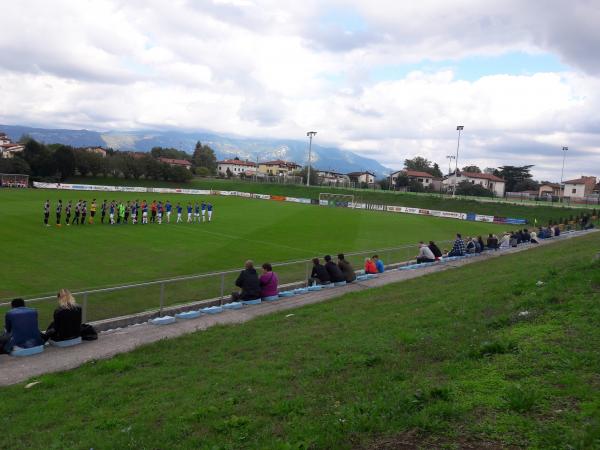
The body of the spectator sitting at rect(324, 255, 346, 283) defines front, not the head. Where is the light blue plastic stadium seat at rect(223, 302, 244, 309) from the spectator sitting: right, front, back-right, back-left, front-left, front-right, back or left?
left

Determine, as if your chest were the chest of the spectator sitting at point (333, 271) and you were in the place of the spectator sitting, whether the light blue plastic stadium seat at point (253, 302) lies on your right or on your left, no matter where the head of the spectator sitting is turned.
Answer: on your left

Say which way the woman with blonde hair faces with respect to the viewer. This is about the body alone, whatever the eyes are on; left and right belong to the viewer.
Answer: facing away from the viewer and to the left of the viewer

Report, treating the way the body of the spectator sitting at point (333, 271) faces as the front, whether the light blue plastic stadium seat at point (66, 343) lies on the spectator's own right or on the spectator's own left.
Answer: on the spectator's own left

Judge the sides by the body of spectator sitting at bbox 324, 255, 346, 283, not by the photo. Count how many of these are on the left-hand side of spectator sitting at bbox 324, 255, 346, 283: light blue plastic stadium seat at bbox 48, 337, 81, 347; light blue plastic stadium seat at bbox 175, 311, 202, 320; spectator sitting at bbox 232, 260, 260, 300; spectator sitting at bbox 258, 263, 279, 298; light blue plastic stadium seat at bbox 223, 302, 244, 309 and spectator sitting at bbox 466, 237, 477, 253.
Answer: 5

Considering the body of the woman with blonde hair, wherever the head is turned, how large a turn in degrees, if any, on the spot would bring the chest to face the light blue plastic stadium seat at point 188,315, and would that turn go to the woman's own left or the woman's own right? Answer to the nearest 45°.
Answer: approximately 90° to the woman's own right

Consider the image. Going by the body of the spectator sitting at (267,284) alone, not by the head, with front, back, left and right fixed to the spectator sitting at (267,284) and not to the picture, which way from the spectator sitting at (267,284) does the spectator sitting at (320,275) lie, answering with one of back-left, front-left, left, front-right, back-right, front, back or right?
right

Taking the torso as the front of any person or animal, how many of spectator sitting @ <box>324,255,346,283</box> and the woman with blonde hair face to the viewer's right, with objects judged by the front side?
0

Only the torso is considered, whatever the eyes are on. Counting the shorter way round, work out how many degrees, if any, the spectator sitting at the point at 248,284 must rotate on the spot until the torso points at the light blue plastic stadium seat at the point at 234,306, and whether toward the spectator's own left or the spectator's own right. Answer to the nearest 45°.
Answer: approximately 90° to the spectator's own left

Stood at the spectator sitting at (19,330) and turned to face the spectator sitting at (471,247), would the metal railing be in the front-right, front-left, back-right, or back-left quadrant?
front-left

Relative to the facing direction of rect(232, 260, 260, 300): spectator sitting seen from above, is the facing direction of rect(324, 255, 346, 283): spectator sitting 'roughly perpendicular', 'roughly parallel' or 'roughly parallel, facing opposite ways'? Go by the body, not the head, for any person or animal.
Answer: roughly parallel

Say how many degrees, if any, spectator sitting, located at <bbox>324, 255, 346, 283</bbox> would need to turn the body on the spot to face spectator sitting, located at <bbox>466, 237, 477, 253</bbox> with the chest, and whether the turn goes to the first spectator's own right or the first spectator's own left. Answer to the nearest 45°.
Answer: approximately 90° to the first spectator's own right

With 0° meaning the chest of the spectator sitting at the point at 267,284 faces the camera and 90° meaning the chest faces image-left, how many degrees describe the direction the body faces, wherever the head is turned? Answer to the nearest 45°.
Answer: approximately 135°

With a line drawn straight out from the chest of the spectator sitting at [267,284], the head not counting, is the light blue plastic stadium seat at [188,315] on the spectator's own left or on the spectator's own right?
on the spectator's own left

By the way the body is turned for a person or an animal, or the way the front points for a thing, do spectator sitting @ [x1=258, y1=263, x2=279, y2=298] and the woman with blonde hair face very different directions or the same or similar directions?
same or similar directions

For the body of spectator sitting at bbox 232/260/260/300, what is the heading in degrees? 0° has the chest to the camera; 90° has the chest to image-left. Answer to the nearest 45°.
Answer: approximately 135°

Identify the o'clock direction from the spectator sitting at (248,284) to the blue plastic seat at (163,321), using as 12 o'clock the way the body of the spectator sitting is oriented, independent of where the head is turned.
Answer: The blue plastic seat is roughly at 9 o'clock from the spectator sitting.
